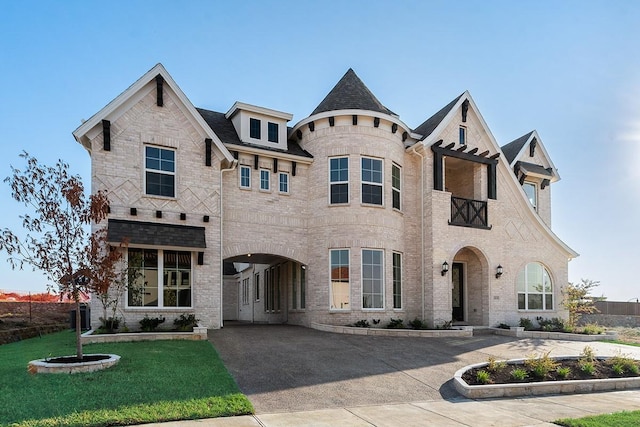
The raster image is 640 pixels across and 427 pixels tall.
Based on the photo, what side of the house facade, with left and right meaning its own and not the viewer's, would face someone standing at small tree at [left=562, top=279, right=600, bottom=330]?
left

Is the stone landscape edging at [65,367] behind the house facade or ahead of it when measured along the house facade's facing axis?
ahead

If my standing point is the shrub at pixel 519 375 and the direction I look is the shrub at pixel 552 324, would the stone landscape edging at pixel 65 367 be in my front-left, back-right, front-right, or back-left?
back-left

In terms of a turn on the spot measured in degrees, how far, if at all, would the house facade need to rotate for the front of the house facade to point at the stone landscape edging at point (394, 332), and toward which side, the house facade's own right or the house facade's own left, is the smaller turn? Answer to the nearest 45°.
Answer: approximately 45° to the house facade's own left

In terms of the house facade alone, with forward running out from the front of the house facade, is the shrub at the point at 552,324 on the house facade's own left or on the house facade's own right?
on the house facade's own left

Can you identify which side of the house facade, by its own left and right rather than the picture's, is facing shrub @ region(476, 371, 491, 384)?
front

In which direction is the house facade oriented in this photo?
toward the camera
